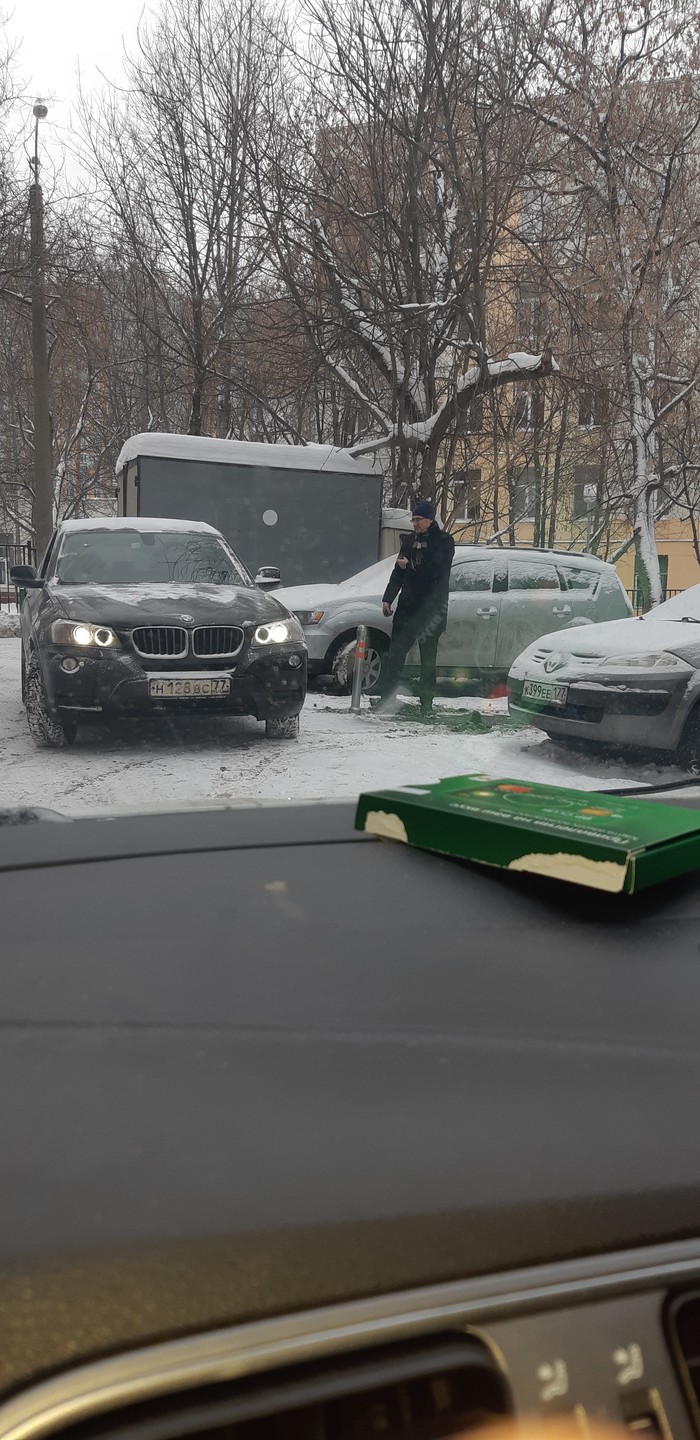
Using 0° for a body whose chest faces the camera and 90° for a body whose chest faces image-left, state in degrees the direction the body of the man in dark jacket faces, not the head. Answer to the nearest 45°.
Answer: approximately 45°

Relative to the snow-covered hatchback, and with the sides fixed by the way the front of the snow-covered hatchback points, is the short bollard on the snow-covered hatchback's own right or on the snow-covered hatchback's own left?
on the snow-covered hatchback's own right

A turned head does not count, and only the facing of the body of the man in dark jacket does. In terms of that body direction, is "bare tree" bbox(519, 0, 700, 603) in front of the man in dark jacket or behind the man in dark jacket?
behind

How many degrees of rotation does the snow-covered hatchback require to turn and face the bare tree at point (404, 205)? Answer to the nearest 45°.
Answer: approximately 135° to its right

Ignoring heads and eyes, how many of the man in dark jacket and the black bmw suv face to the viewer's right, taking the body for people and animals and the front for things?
0

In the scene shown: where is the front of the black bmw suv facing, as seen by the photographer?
facing the viewer

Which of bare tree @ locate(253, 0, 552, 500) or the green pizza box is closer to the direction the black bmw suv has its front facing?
the green pizza box

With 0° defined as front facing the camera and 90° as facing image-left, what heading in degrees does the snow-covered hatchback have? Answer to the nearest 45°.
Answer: approximately 45°

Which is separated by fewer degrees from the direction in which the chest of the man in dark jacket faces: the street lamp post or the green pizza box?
the green pizza box

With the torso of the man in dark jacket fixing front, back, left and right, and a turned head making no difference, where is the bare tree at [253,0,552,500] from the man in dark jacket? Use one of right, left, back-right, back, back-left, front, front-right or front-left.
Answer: back-right

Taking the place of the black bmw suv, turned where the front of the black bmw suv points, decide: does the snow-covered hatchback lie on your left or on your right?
on your left

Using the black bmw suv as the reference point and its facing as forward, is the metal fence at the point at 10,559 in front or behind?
behind
